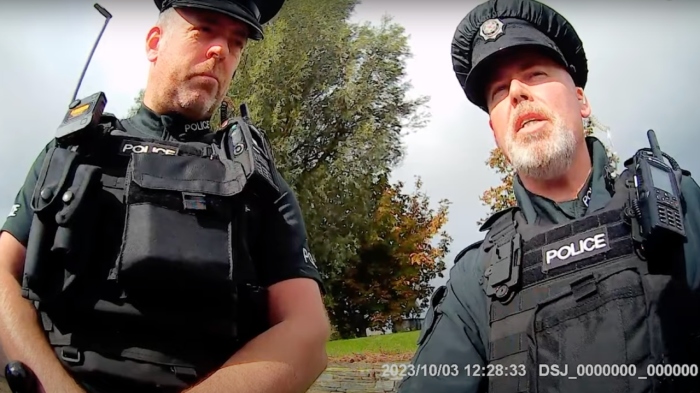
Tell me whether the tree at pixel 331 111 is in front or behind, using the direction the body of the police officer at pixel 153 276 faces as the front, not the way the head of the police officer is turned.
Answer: behind

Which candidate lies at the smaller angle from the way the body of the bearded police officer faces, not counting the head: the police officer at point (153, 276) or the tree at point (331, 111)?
the police officer

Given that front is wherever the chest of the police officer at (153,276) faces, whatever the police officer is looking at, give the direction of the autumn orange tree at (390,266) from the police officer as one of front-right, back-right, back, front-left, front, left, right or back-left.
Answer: back-left

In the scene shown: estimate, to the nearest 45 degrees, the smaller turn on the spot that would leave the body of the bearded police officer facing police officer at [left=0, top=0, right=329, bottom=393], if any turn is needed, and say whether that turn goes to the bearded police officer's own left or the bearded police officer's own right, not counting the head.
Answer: approximately 45° to the bearded police officer's own right

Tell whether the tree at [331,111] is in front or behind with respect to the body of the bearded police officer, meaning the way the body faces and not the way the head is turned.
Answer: behind

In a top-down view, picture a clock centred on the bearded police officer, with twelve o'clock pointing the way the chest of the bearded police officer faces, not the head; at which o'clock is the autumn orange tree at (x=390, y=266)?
The autumn orange tree is roughly at 5 o'clock from the bearded police officer.

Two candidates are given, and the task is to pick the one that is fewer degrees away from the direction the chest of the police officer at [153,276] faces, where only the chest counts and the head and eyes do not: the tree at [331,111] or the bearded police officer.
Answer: the bearded police officer

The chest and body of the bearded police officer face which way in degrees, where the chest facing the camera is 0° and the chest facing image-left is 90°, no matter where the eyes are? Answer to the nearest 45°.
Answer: approximately 0°

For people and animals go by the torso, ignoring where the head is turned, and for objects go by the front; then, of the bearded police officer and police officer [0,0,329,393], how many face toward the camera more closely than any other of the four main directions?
2

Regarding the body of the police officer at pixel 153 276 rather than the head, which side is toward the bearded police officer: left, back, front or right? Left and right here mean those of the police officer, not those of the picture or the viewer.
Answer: left
